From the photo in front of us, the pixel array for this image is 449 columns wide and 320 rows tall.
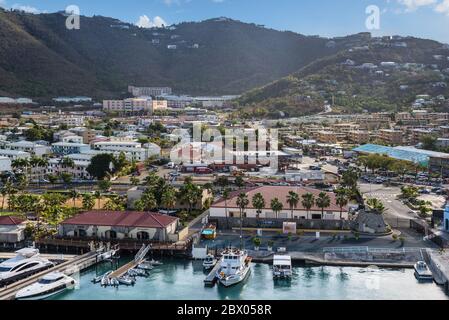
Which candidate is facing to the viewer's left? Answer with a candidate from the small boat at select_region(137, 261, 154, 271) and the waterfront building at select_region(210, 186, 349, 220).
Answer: the small boat

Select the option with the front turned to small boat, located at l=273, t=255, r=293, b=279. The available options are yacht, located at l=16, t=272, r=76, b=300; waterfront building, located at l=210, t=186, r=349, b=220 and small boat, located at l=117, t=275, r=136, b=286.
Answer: the waterfront building

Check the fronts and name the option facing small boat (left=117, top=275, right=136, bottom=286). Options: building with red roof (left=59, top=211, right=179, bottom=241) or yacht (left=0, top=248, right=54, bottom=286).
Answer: the building with red roof

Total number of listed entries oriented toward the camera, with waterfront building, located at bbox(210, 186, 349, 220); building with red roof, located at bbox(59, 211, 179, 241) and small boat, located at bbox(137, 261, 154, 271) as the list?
2

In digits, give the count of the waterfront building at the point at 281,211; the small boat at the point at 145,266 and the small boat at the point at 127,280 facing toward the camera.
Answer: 1

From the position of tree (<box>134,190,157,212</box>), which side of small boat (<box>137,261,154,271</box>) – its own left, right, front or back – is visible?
right

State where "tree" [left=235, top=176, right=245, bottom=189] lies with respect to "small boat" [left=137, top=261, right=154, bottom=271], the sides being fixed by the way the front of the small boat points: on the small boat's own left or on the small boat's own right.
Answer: on the small boat's own right

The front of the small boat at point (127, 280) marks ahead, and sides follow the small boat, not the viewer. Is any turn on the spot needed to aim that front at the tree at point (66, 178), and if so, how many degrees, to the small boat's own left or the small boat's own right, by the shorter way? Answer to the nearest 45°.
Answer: approximately 90° to the small boat's own right

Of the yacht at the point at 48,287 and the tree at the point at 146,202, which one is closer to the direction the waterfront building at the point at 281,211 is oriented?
the yacht

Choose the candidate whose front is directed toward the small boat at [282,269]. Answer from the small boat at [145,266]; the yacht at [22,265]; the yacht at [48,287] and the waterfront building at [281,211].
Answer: the waterfront building

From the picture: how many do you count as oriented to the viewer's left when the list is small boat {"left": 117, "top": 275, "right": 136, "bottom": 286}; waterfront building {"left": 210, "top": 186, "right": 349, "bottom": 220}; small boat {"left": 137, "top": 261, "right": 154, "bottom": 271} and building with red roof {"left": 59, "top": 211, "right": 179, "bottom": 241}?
2

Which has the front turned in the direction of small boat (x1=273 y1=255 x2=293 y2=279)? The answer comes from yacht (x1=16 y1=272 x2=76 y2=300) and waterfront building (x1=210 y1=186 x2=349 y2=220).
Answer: the waterfront building

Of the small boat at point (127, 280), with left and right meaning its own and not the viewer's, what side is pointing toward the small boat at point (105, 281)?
front

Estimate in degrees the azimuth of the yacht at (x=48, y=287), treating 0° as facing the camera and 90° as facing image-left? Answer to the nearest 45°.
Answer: approximately 45°

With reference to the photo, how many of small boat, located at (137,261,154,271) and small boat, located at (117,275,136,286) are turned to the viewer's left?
2

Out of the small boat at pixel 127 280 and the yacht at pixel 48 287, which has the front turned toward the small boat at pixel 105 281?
the small boat at pixel 127 280

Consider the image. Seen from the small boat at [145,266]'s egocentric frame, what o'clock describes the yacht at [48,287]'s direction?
The yacht is roughly at 11 o'clock from the small boat.

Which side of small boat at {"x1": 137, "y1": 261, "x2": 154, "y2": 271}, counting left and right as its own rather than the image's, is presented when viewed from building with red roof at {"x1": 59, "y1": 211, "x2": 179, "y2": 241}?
right

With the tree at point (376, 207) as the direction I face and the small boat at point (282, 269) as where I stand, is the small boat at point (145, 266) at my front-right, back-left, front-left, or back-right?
back-left

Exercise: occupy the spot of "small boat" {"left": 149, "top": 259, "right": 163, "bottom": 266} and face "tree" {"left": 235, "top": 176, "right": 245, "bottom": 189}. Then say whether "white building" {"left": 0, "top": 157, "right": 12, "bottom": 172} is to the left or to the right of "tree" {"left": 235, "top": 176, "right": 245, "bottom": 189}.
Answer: left

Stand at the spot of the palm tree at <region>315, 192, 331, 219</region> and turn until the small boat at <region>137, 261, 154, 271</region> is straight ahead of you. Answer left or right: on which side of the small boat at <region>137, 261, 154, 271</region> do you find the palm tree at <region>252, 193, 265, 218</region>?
right

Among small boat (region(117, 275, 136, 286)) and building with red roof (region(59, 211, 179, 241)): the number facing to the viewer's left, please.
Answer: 1
